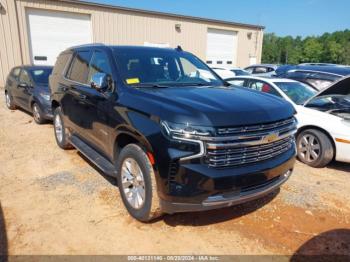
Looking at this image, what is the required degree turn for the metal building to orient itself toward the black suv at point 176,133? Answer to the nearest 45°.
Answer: approximately 45° to its right

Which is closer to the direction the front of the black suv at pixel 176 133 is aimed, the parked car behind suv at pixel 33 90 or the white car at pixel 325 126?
the white car

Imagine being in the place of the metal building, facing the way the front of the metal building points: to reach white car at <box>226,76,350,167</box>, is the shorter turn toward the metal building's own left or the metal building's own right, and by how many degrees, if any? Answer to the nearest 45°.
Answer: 0° — it already faces it

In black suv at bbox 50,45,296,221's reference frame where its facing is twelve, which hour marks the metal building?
The metal building is roughly at 7 o'clock from the black suv.

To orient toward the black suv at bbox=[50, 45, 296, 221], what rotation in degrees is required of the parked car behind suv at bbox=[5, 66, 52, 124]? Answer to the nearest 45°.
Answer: approximately 45° to its right

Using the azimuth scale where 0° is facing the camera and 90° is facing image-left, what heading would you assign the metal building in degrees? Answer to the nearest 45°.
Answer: approximately 315°

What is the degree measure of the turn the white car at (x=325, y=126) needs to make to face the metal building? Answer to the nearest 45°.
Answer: approximately 180°

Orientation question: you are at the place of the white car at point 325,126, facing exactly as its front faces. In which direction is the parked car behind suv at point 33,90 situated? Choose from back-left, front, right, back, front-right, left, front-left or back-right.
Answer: back-right

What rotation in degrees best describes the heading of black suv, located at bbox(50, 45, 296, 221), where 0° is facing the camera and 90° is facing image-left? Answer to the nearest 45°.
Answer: approximately 315°
